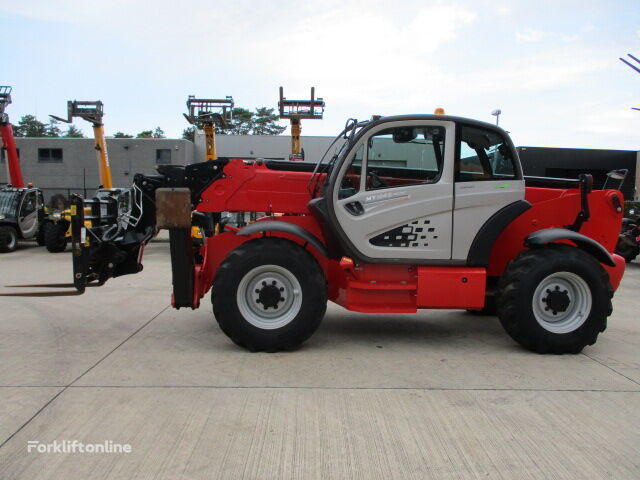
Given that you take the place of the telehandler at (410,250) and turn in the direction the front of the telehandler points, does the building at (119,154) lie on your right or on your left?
on your right

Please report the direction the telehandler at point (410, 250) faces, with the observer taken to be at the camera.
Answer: facing to the left of the viewer

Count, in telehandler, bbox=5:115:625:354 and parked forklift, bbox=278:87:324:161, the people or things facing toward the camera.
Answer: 1

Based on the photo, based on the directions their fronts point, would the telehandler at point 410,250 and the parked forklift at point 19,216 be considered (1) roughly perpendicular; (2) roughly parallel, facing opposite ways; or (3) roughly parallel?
roughly perpendicular

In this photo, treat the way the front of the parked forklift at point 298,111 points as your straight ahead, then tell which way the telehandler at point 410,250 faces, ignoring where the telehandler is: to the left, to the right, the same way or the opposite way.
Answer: to the right

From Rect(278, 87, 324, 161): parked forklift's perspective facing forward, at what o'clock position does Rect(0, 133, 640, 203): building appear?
The building is roughly at 5 o'clock from the parked forklift.

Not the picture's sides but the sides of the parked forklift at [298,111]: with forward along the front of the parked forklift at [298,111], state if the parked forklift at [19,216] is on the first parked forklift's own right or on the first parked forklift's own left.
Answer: on the first parked forklift's own right

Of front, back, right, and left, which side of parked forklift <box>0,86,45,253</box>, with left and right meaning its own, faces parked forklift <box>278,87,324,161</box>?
left

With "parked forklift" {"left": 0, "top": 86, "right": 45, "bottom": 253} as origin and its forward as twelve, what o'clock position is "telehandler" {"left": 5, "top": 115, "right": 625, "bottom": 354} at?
The telehandler is roughly at 10 o'clock from the parked forklift.

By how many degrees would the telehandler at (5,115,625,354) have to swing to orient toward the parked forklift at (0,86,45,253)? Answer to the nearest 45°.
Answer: approximately 45° to its right

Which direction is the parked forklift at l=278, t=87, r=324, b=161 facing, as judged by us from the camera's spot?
facing the viewer

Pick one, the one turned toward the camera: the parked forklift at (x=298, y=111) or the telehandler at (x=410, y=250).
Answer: the parked forklift

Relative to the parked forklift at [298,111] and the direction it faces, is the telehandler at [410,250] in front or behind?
in front
